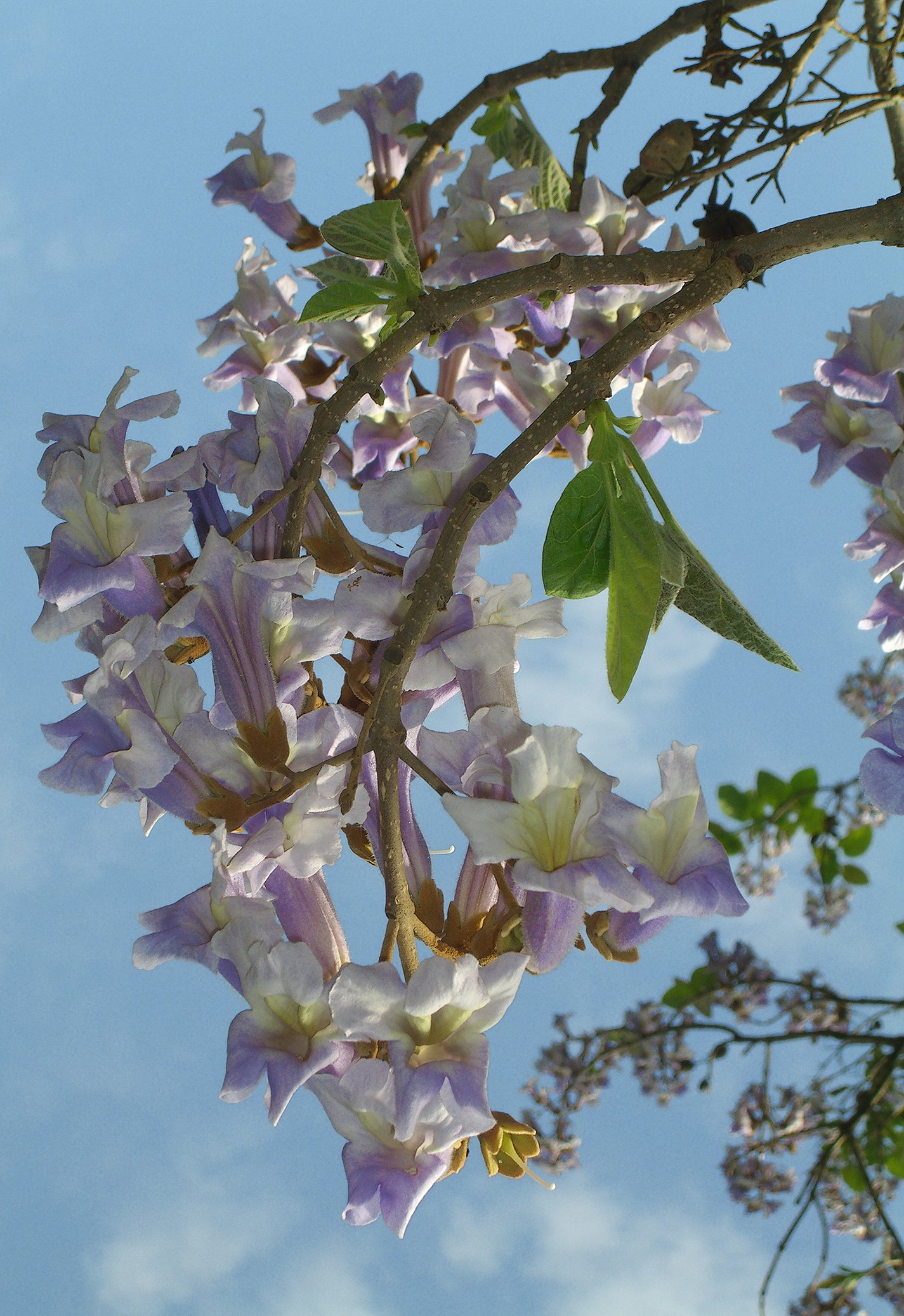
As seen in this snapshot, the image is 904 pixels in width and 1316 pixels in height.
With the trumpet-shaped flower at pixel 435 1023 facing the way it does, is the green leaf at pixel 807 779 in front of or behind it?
behind

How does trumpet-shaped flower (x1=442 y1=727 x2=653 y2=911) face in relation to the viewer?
toward the camera

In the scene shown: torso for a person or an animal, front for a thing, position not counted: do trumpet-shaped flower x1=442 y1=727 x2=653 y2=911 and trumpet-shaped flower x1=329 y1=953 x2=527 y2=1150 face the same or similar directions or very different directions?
same or similar directions

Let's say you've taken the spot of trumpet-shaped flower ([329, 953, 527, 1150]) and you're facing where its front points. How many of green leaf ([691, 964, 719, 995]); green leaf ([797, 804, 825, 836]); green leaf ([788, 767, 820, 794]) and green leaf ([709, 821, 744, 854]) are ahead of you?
0

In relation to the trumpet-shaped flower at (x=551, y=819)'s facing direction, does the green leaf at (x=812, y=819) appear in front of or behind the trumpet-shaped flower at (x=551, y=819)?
behind

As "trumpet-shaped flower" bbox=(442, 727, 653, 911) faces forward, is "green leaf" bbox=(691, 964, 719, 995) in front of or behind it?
behind

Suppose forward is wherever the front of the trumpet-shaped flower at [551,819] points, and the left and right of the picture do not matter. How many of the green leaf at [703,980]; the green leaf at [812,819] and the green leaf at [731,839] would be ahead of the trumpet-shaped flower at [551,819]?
0

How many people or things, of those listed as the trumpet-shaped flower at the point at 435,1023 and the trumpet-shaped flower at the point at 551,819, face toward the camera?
2

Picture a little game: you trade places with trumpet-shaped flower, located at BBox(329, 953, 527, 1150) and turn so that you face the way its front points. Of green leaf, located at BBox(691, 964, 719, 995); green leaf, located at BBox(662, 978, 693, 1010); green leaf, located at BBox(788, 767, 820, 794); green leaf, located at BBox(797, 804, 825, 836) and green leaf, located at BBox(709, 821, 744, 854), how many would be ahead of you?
0

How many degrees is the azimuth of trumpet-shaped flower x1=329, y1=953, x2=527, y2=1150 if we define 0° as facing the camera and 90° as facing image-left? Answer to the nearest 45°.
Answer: approximately 0°

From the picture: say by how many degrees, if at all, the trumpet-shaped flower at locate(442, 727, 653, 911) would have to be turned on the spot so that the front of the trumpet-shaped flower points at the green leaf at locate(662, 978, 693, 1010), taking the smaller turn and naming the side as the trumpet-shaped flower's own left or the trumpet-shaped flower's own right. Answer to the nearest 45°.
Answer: approximately 180°

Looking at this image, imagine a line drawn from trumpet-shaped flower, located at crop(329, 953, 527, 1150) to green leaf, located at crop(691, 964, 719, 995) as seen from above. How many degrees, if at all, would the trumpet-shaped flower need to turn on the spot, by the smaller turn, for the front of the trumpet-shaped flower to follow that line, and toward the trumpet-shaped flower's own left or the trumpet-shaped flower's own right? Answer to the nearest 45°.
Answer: approximately 180°
